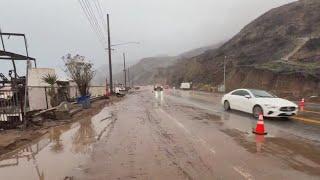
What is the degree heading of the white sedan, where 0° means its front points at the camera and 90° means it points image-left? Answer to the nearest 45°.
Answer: approximately 315°

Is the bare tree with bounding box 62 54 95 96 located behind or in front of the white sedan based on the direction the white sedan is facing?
behind

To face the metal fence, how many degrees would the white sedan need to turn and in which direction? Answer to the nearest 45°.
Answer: approximately 90° to its right

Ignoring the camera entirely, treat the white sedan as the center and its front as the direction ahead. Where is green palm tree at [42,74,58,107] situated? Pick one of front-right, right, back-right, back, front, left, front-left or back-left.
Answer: back-right
